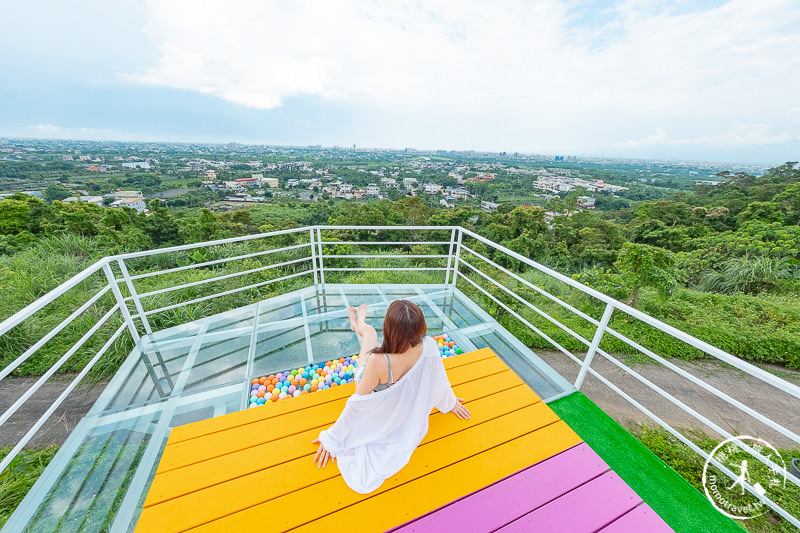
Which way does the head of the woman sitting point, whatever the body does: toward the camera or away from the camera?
away from the camera

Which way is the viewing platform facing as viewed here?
away from the camera

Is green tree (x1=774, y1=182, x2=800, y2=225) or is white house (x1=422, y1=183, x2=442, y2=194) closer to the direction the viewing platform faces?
the white house

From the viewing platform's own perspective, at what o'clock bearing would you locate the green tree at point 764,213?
The green tree is roughly at 2 o'clock from the viewing platform.

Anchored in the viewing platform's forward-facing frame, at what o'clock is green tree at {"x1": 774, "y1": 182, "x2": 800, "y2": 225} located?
The green tree is roughly at 2 o'clock from the viewing platform.

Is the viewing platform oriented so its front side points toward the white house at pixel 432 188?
yes

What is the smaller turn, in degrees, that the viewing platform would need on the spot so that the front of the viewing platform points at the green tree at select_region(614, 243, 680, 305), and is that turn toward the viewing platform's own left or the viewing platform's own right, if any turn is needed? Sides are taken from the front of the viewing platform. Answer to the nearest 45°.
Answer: approximately 45° to the viewing platform's own right

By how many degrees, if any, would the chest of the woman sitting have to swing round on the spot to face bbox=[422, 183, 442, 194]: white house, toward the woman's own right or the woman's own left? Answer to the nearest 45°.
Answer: approximately 45° to the woman's own right

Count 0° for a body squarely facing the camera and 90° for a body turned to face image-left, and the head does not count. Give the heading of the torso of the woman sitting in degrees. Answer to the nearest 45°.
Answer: approximately 135°

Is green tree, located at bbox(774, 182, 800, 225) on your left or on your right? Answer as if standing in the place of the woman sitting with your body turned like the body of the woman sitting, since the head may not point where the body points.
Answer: on your right

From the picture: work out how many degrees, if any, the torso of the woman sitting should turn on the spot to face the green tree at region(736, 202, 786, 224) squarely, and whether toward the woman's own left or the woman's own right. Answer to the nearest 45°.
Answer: approximately 90° to the woman's own right
